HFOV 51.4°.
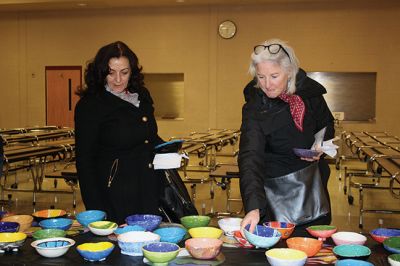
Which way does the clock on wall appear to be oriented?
toward the camera

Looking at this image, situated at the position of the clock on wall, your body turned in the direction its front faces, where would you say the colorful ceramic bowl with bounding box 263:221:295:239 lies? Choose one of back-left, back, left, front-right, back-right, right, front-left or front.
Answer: front

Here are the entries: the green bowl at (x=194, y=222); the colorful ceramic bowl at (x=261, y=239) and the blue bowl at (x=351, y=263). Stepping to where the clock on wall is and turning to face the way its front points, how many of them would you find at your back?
0

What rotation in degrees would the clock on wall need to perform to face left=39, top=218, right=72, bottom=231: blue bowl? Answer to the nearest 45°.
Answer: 0° — it already faces it

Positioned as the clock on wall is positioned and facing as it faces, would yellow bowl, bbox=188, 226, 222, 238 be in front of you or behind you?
in front

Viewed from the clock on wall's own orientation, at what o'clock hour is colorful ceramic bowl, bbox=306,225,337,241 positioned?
The colorful ceramic bowl is roughly at 12 o'clock from the clock on wall.

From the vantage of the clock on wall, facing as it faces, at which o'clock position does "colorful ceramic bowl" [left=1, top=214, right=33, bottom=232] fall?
The colorful ceramic bowl is roughly at 12 o'clock from the clock on wall.

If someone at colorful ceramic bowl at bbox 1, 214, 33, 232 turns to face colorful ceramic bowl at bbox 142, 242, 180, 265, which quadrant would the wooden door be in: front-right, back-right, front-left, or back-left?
back-left

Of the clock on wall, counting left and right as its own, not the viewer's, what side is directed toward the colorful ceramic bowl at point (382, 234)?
front

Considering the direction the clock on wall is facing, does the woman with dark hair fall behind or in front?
in front

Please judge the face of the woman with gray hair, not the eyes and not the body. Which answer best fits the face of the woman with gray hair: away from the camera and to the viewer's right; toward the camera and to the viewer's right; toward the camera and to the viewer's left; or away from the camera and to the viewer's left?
toward the camera and to the viewer's left

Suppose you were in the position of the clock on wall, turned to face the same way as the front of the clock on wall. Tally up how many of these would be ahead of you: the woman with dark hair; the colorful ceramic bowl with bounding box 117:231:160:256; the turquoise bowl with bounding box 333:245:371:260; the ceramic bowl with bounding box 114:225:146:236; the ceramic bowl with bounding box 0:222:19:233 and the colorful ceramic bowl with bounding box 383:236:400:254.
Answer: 6

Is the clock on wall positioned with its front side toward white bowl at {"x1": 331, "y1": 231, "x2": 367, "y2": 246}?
yes

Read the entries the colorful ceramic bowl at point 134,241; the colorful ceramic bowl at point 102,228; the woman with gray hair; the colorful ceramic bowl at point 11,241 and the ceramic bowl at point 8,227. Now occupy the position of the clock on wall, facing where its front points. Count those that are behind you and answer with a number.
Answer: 0

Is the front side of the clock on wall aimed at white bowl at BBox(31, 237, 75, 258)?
yes

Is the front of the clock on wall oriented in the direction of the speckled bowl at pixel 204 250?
yes

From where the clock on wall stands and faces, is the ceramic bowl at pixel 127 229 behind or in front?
in front

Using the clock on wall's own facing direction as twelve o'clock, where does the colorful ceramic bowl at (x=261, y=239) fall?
The colorful ceramic bowl is roughly at 12 o'clock from the clock on wall.

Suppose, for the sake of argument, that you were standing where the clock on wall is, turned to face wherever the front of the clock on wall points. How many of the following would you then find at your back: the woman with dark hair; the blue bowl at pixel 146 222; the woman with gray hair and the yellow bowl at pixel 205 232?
0

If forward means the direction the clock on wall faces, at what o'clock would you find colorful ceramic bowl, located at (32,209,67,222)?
The colorful ceramic bowl is roughly at 12 o'clock from the clock on wall.
